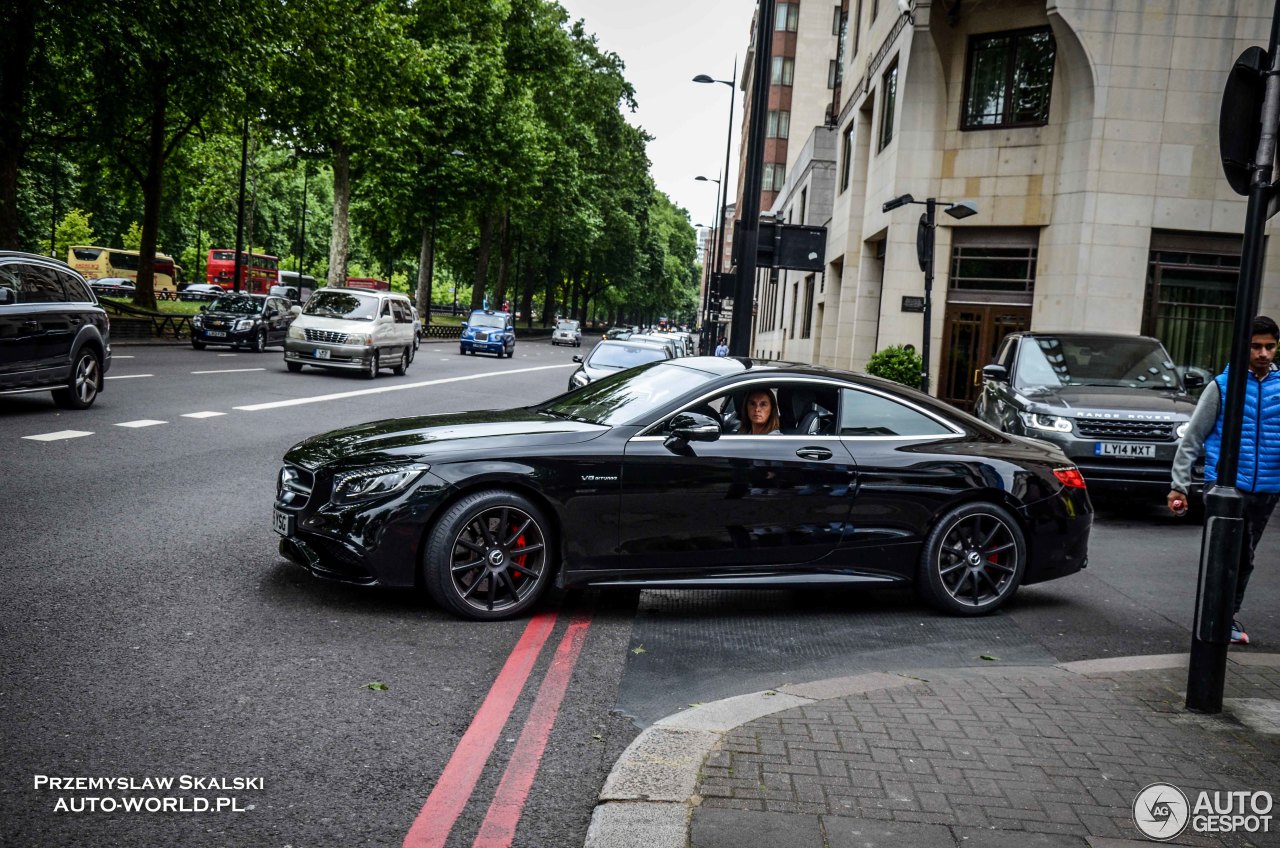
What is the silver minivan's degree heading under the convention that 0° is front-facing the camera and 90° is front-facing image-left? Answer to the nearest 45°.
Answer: approximately 45°

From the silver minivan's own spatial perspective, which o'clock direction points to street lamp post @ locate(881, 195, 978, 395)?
The street lamp post is roughly at 9 o'clock from the silver minivan.

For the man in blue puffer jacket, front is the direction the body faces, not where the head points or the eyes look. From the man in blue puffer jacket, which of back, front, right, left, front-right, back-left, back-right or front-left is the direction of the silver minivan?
back-right

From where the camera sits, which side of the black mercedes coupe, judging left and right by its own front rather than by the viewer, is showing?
left

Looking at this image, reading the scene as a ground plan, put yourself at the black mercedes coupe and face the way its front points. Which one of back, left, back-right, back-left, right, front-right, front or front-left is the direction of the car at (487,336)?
right

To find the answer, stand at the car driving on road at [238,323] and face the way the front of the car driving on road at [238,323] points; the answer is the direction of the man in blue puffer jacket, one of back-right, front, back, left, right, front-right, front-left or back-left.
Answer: front-left

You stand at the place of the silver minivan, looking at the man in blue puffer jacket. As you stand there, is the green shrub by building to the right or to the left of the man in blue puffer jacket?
left

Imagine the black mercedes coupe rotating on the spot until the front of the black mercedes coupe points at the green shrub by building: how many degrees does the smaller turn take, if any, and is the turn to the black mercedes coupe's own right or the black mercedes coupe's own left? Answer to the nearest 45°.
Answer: approximately 90° to the black mercedes coupe's own right

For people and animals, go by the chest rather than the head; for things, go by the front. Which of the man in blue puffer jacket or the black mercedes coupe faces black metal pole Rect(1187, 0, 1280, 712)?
the man in blue puffer jacket

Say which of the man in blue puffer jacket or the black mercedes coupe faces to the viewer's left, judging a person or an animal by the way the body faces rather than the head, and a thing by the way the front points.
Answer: the black mercedes coupe

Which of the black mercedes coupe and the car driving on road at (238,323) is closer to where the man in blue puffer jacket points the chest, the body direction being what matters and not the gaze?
the black mercedes coupe

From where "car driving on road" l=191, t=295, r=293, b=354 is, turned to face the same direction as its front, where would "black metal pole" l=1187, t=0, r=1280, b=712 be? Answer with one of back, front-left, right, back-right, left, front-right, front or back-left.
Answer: front-left

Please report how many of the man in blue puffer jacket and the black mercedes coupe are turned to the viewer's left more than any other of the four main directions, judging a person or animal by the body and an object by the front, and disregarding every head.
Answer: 1
